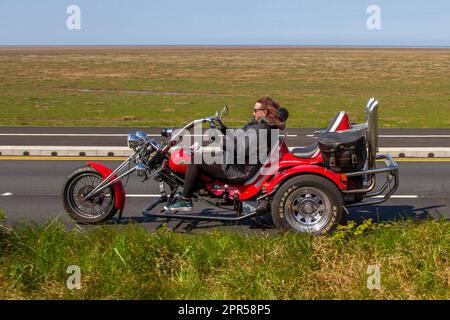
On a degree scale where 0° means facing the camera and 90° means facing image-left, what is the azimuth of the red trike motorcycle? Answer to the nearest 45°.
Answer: approximately 90°

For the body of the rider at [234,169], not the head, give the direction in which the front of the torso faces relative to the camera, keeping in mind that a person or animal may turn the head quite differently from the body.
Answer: to the viewer's left

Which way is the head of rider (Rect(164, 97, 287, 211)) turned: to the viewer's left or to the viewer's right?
to the viewer's left
